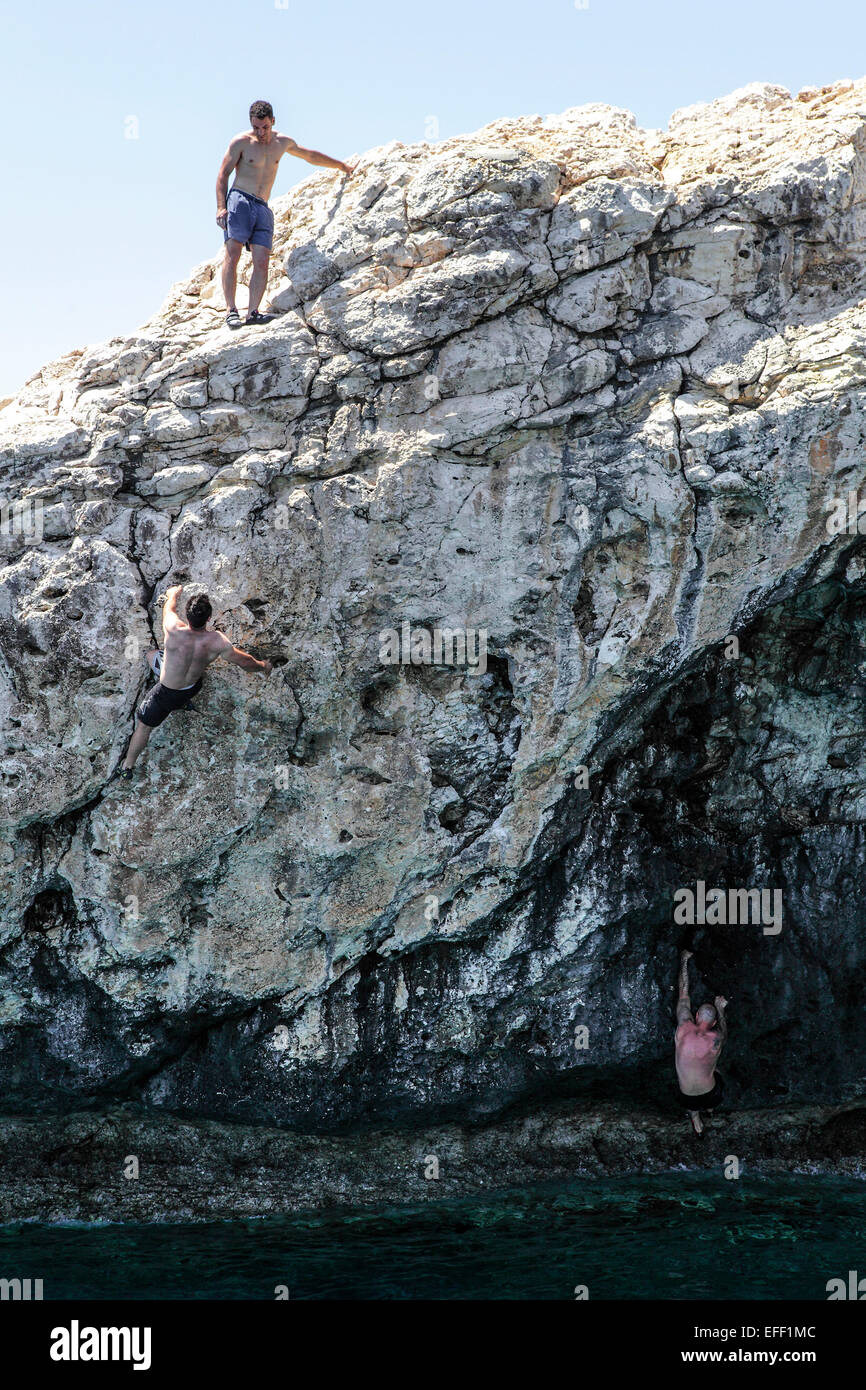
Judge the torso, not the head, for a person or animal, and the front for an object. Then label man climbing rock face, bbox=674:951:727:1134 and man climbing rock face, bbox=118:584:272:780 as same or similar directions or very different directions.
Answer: same or similar directions

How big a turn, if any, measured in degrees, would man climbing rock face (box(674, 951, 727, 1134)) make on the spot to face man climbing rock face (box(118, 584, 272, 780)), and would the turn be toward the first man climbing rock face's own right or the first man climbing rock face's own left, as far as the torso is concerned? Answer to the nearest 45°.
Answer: approximately 135° to the first man climbing rock face's own left

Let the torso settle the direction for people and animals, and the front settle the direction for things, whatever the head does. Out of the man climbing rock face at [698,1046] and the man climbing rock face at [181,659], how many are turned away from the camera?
2

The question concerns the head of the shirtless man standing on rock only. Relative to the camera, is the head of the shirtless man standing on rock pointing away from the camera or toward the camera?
toward the camera

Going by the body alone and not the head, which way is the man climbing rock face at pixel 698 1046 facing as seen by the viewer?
away from the camera

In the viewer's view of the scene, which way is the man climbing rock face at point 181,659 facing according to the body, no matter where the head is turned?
away from the camera
